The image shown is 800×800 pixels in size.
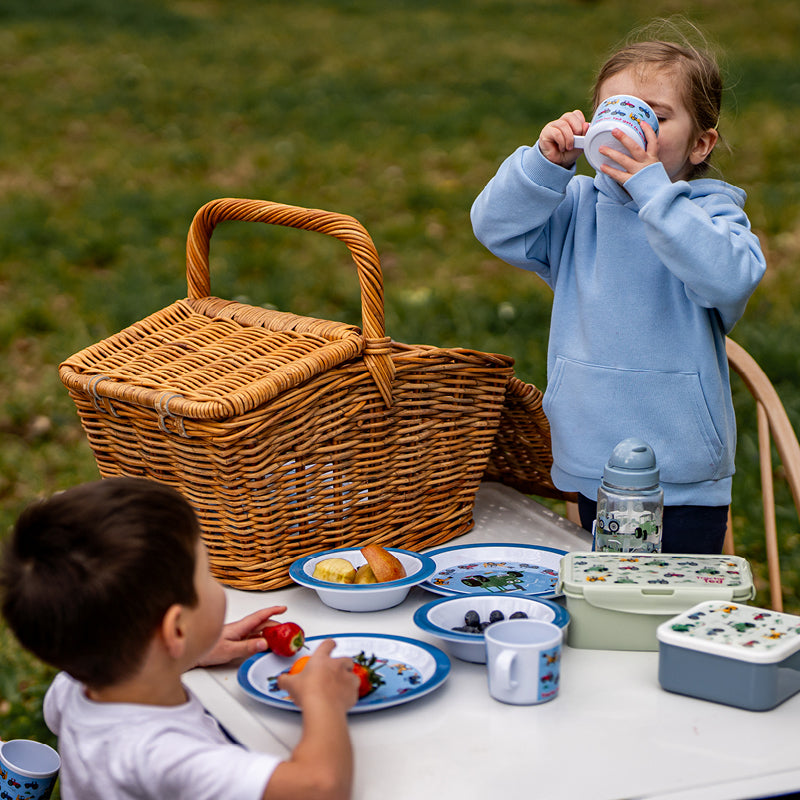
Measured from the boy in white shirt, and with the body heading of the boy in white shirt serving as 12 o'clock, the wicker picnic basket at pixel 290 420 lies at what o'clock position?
The wicker picnic basket is roughly at 11 o'clock from the boy in white shirt.

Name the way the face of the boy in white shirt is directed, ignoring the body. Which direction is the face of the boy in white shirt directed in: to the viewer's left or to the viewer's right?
to the viewer's right

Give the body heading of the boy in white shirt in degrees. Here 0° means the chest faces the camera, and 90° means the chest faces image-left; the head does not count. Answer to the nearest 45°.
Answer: approximately 225°

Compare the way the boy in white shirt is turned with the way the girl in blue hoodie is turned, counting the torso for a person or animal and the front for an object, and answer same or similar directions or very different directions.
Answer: very different directions

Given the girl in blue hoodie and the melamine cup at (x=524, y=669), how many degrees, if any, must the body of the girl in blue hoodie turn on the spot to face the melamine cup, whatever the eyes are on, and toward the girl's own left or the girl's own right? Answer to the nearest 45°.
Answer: approximately 45° to the girl's own left

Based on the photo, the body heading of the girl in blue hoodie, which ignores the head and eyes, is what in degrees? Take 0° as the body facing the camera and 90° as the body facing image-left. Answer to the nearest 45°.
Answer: approximately 45°
